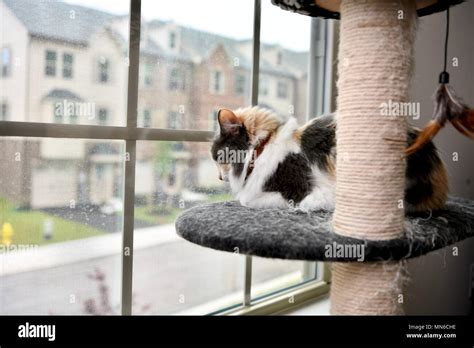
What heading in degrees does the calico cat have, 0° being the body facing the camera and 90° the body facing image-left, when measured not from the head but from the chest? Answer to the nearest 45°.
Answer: approximately 90°
